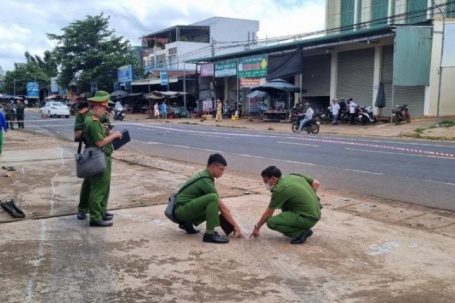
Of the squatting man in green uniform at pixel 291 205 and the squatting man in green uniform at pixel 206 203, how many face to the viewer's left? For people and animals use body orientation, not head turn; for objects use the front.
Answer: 1

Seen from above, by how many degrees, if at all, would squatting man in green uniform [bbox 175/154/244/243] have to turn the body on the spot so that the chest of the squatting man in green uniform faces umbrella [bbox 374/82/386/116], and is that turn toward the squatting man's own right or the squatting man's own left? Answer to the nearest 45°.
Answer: approximately 45° to the squatting man's own left

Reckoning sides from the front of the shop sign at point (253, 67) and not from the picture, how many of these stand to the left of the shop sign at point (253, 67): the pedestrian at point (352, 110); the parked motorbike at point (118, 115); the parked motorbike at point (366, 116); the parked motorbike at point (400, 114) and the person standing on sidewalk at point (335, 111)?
4

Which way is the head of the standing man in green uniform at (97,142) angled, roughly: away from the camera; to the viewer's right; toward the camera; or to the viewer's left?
to the viewer's right

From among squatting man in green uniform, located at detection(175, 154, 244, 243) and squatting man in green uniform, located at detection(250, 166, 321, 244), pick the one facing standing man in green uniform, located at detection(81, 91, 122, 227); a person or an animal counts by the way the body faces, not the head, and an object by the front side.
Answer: squatting man in green uniform, located at detection(250, 166, 321, 244)

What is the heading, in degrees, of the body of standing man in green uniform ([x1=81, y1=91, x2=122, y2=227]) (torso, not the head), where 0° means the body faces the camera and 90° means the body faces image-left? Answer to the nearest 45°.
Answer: approximately 270°

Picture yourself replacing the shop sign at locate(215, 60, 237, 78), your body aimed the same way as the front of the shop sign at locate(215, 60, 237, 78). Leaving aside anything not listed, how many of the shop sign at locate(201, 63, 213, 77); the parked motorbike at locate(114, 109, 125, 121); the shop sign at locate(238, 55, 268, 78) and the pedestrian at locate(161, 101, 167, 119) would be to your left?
1

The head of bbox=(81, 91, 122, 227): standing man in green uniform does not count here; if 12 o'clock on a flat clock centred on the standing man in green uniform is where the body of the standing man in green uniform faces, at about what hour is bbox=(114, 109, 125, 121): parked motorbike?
The parked motorbike is roughly at 9 o'clock from the standing man in green uniform.

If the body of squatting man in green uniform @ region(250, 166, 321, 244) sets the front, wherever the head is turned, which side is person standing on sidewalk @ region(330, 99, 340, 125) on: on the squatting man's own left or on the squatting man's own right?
on the squatting man's own right

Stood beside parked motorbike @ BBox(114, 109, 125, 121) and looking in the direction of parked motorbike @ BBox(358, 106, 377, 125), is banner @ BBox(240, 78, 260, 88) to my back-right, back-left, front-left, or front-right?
front-left

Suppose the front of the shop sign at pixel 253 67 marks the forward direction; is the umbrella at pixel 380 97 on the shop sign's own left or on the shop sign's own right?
on the shop sign's own left

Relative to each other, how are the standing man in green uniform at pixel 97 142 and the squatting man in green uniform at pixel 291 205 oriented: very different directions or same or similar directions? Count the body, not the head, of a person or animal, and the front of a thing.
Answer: very different directions

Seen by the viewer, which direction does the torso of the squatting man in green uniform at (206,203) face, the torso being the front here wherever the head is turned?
to the viewer's right

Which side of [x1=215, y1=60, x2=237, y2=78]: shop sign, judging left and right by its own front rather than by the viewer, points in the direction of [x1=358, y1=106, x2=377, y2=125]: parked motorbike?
left

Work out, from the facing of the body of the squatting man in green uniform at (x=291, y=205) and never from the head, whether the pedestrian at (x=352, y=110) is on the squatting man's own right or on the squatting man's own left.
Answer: on the squatting man's own right

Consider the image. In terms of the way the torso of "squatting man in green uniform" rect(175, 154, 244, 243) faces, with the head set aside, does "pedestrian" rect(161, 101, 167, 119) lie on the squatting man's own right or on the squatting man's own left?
on the squatting man's own left

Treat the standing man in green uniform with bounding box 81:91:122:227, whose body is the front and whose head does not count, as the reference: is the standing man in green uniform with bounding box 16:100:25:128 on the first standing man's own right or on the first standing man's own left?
on the first standing man's own left
